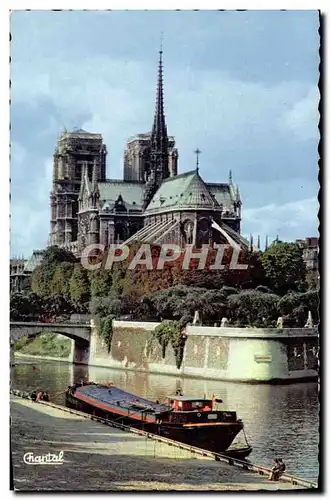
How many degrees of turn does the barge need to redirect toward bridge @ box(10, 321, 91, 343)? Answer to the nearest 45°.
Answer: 0° — it already faces it

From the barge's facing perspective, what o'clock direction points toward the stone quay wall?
The stone quay wall is roughly at 2 o'clock from the barge.

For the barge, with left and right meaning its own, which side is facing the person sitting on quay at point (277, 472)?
back

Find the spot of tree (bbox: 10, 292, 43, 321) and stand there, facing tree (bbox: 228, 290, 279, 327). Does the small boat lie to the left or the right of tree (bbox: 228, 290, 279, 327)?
right

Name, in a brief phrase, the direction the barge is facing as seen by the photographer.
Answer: facing away from the viewer and to the left of the viewer

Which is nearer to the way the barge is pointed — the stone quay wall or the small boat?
the stone quay wall

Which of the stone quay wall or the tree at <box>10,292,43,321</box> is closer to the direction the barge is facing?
the tree

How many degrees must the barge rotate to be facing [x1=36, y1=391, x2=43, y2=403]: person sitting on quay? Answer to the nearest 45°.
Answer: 0° — it already faces them

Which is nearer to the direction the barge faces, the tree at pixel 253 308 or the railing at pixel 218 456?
the tree
